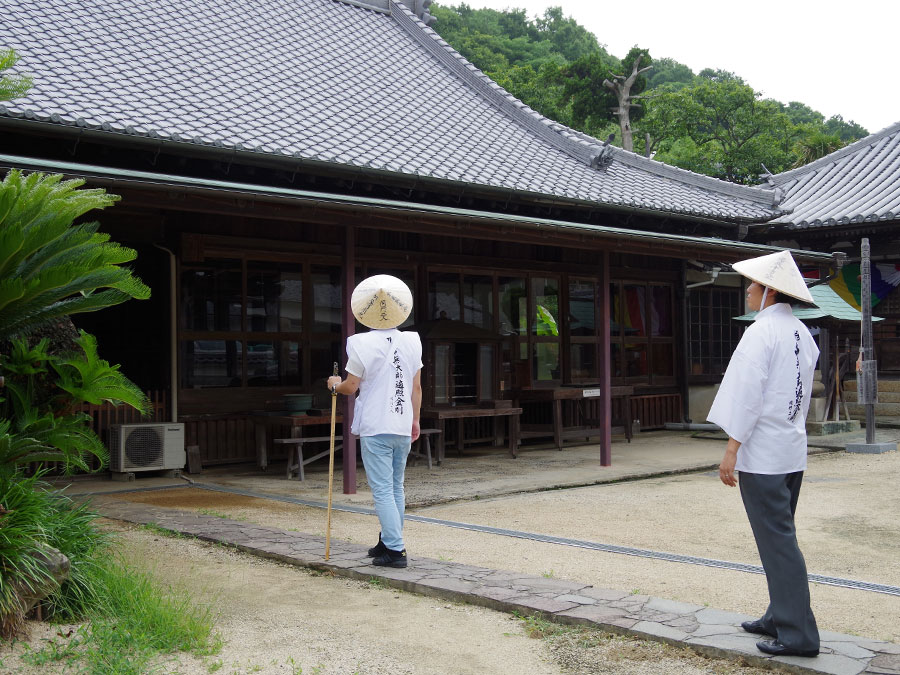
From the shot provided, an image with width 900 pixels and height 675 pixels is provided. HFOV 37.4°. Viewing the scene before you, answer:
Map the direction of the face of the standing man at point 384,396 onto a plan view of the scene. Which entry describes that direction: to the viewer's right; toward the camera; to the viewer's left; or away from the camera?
away from the camera

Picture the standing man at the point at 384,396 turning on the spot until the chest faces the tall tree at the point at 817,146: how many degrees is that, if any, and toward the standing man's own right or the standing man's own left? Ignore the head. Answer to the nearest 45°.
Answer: approximately 90° to the standing man's own right

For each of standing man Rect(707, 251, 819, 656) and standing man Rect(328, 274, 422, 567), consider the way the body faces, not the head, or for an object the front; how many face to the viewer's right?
0

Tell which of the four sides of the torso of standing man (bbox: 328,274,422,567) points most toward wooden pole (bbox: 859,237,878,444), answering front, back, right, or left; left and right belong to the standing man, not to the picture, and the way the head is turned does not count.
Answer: right

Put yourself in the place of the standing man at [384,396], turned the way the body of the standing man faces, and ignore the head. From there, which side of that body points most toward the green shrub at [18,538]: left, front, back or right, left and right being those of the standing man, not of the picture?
left

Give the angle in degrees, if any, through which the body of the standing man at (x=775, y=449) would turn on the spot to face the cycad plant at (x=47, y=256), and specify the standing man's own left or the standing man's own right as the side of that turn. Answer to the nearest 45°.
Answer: approximately 45° to the standing man's own left

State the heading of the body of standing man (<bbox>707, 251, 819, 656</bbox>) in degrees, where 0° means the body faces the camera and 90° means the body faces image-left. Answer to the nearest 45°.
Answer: approximately 135°

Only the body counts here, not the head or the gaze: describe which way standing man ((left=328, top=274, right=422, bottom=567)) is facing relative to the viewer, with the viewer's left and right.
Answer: facing away from the viewer and to the left of the viewer

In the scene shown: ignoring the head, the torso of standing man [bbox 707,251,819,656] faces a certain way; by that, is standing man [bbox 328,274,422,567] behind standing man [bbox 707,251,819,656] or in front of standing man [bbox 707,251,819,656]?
in front
